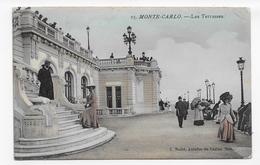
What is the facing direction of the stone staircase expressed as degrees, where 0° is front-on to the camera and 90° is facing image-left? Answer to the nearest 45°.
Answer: approximately 315°

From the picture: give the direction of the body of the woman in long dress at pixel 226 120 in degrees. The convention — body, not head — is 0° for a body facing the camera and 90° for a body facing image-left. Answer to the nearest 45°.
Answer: approximately 0°

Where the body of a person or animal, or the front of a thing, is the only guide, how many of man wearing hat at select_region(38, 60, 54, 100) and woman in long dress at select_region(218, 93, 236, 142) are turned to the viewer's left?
0

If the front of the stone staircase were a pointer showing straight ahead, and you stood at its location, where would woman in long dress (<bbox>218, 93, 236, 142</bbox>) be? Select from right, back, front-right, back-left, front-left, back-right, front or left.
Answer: front-left
